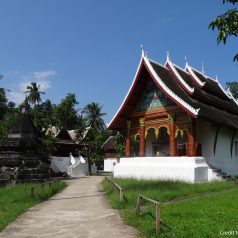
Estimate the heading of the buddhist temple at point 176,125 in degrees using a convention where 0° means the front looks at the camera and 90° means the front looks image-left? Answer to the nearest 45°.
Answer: approximately 45°

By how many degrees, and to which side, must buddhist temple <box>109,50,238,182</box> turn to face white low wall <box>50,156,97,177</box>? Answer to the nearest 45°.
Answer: approximately 90° to its right

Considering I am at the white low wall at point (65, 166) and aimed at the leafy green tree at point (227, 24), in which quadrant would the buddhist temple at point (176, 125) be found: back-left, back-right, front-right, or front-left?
front-left

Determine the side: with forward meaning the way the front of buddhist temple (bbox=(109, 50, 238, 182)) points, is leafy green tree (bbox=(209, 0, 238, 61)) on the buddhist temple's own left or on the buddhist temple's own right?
on the buddhist temple's own left

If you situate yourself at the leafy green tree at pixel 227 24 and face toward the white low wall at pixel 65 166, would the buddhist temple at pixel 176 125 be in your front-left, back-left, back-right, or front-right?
front-right

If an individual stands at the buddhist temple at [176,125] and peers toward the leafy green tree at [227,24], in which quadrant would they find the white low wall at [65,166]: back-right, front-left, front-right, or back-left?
back-right

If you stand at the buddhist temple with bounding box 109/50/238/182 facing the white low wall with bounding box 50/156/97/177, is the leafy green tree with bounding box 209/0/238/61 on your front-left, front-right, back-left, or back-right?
back-left
